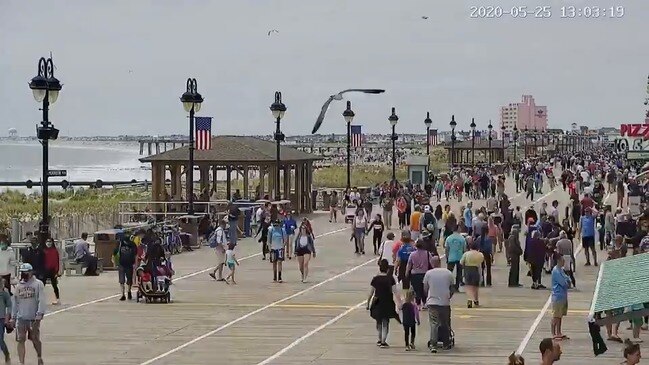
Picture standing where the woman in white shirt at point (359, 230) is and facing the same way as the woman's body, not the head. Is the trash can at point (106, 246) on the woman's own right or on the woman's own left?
on the woman's own right

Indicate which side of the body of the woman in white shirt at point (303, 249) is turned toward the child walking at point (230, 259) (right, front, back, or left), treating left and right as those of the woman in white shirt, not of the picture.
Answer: right

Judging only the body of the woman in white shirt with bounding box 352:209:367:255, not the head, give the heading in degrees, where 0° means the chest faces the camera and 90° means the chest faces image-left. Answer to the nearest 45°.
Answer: approximately 0°

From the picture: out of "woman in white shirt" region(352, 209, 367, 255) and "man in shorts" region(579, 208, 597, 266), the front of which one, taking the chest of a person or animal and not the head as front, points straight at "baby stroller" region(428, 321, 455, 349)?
the woman in white shirt
